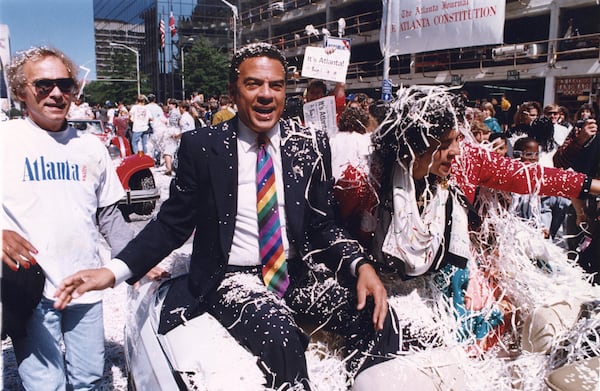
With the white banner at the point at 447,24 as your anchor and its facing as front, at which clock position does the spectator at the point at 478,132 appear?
The spectator is roughly at 12 o'clock from the white banner.

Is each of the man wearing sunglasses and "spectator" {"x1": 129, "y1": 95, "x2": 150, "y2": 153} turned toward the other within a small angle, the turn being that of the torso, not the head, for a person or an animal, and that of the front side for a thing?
no

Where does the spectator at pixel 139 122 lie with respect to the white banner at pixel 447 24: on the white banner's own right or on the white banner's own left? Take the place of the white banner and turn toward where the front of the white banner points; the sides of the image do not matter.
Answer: on the white banner's own right

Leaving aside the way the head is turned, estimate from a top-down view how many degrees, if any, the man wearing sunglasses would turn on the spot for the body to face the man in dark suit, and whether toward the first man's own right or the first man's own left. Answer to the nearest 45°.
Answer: approximately 45° to the first man's own left

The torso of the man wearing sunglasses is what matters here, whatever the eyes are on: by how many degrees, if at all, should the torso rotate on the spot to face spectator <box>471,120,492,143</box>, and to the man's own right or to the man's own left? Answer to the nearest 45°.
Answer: approximately 90° to the man's own left

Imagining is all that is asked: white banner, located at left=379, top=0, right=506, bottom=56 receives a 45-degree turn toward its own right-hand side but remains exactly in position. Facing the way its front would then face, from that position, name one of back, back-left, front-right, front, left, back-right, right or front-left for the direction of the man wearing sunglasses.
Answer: front-left

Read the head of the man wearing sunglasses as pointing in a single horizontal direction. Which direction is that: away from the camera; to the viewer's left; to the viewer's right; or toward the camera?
toward the camera

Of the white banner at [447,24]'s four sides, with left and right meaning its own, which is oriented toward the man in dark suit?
front

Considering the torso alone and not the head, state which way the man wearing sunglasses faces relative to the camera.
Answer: toward the camera

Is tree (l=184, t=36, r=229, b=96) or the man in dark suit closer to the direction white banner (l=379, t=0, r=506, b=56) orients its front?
the man in dark suit

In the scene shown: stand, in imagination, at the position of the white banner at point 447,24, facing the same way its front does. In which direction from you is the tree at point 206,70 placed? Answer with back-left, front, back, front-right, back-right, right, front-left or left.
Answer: back-right

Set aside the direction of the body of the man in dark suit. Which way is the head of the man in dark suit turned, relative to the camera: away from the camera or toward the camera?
toward the camera

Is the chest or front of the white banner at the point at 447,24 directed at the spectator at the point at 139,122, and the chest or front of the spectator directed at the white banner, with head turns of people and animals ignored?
no

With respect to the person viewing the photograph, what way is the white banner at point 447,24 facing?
facing the viewer

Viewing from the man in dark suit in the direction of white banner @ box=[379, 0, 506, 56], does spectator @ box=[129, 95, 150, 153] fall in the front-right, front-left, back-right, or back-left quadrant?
front-left
